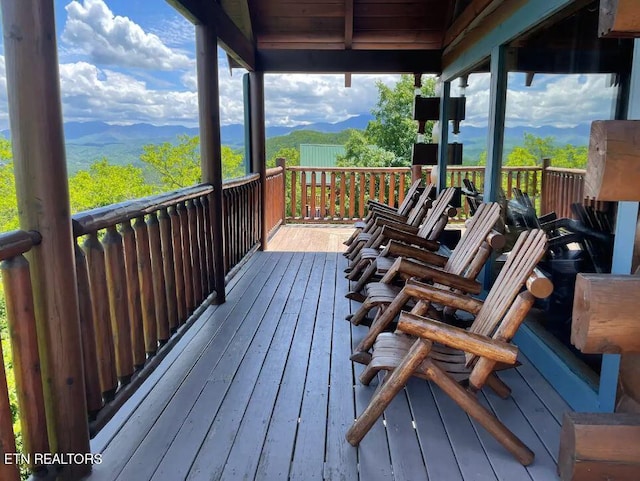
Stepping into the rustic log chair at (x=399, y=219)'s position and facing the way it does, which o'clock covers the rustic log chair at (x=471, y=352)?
the rustic log chair at (x=471, y=352) is roughly at 9 o'clock from the rustic log chair at (x=399, y=219).

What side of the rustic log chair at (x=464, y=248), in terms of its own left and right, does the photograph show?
left

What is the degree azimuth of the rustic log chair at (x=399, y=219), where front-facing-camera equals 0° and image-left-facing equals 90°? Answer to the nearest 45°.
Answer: approximately 90°

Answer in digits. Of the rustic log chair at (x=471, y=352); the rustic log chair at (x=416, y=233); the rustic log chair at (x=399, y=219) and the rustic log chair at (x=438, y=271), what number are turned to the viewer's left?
4

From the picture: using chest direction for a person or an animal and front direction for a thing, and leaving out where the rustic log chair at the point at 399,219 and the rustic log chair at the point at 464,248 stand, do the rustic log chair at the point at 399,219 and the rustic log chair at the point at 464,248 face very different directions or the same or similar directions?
same or similar directions

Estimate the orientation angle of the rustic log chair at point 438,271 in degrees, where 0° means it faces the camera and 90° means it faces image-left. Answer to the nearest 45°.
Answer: approximately 90°

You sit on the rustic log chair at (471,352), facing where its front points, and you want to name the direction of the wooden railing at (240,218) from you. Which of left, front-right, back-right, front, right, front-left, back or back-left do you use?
front-right

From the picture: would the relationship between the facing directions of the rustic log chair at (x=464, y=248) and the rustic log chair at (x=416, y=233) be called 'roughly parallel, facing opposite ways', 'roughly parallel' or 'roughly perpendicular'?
roughly parallel

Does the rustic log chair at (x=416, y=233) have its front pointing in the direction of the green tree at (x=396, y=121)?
no

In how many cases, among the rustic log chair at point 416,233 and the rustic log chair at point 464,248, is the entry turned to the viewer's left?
2

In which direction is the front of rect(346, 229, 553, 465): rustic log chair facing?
to the viewer's left

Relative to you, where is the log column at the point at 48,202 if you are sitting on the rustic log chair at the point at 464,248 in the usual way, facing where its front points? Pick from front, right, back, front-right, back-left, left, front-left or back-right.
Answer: front-left

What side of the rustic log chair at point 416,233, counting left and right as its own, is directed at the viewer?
left

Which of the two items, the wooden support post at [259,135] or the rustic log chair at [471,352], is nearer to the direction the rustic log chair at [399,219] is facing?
the wooden support post

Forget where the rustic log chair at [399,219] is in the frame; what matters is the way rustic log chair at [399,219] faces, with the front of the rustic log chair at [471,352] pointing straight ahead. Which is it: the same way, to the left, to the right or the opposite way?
the same way

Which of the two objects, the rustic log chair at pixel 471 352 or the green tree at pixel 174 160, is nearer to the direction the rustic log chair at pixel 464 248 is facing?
the green tree

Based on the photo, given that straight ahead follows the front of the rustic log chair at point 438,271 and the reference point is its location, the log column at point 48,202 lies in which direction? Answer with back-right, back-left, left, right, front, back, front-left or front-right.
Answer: front-left

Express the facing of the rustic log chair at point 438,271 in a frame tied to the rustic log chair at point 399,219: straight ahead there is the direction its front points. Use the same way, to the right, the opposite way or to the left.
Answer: the same way
